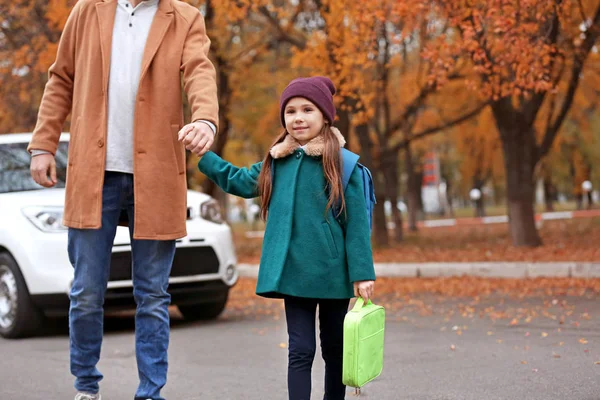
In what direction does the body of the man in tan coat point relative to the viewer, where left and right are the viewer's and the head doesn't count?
facing the viewer

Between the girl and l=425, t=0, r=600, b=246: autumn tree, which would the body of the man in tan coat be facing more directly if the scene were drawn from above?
the girl

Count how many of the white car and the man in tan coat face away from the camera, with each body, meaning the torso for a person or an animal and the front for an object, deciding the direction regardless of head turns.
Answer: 0

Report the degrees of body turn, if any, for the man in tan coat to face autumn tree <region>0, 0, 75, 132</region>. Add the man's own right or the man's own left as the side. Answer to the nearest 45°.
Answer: approximately 180°

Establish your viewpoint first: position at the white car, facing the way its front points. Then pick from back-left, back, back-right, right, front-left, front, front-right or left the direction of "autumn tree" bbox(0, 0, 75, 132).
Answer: back-left

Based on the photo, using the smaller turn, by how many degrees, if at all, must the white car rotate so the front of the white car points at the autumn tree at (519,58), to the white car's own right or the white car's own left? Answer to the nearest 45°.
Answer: approximately 90° to the white car's own left

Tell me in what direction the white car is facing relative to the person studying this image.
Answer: facing the viewer and to the right of the viewer

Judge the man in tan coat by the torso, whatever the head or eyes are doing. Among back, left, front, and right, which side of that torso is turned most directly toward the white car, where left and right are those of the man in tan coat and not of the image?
back

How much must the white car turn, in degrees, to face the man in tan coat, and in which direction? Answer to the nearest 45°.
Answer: approximately 45° to its right

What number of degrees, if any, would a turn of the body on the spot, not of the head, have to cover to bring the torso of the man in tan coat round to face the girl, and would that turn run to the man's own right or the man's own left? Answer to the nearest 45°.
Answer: approximately 45° to the man's own left

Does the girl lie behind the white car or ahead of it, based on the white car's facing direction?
ahead

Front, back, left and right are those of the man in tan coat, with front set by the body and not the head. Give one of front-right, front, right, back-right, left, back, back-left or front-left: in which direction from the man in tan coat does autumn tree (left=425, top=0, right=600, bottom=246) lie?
back-left
